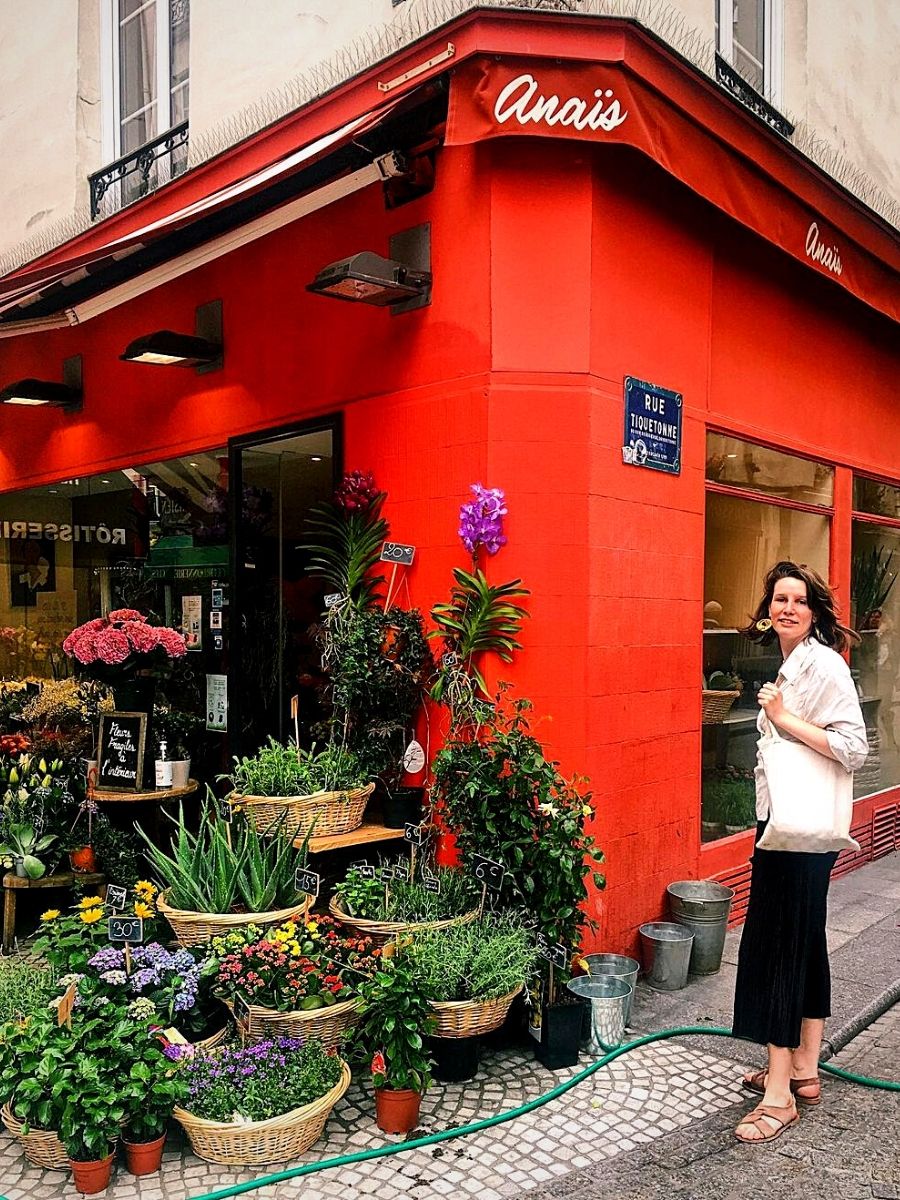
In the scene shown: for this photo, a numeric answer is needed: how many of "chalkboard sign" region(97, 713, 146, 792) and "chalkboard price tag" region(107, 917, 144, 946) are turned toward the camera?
2

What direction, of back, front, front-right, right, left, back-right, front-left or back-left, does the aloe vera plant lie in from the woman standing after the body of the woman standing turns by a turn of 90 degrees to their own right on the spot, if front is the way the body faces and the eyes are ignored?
front-left

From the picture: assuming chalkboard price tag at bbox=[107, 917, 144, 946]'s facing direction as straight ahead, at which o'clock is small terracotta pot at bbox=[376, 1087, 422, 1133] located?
The small terracotta pot is roughly at 10 o'clock from the chalkboard price tag.

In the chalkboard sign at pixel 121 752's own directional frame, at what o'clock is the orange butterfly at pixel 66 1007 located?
The orange butterfly is roughly at 12 o'clock from the chalkboard sign.

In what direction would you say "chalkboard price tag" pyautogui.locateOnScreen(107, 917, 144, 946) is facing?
toward the camera

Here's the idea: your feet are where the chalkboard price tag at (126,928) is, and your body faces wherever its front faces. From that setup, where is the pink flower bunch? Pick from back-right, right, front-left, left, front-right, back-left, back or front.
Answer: back

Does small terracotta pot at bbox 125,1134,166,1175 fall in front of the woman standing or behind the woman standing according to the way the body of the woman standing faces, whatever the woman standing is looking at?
in front

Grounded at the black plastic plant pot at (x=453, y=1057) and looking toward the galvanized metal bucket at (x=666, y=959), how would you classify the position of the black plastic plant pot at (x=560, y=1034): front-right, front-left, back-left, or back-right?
front-right

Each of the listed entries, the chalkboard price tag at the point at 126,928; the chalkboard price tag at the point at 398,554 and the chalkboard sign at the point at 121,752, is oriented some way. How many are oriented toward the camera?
3

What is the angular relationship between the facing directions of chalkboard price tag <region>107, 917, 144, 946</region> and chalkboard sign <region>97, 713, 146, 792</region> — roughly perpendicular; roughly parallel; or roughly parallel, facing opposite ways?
roughly parallel

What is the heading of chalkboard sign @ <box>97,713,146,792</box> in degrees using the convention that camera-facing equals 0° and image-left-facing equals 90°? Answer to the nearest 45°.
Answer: approximately 0°

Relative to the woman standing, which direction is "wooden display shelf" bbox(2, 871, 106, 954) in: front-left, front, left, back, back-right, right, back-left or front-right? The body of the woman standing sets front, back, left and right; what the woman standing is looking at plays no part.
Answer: front-right

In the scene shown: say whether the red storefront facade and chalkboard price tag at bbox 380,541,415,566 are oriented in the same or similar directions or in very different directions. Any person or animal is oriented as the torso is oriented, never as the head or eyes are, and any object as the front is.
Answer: same or similar directions

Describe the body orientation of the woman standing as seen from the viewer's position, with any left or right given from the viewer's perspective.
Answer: facing the viewer and to the left of the viewer

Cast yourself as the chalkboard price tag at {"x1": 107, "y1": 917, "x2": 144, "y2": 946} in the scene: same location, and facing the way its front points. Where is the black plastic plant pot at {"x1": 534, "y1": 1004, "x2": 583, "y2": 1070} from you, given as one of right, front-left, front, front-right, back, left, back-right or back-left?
left

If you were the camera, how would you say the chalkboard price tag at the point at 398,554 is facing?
facing the viewer
